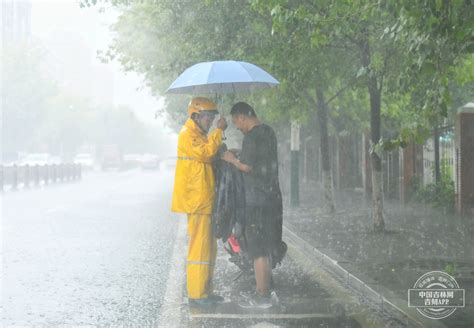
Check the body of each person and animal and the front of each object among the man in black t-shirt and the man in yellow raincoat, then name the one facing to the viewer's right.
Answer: the man in yellow raincoat

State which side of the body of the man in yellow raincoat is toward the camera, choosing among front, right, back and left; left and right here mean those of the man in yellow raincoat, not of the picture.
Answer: right

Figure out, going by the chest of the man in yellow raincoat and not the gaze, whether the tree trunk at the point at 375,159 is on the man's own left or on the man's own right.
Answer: on the man's own left

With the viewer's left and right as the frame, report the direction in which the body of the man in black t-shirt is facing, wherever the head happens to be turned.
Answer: facing to the left of the viewer

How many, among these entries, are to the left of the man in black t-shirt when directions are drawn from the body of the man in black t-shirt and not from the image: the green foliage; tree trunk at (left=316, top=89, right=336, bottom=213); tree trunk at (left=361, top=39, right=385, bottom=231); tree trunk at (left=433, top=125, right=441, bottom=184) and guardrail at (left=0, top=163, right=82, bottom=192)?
0

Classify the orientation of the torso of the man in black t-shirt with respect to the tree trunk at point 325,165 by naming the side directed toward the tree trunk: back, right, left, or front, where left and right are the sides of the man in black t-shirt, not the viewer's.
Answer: right

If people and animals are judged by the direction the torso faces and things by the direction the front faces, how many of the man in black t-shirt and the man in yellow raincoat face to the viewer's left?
1

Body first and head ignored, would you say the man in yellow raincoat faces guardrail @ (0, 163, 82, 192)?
no

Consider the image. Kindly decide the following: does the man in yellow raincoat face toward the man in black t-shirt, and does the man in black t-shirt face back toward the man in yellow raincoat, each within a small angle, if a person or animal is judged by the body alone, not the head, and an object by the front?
yes

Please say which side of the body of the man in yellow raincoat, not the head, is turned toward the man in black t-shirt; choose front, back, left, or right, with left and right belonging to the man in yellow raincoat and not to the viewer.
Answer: front

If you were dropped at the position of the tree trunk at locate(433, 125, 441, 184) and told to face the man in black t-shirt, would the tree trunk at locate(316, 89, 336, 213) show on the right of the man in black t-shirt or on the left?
right

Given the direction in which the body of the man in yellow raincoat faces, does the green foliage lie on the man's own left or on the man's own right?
on the man's own left

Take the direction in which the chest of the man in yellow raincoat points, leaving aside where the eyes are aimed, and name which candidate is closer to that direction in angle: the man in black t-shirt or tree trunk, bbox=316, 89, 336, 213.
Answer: the man in black t-shirt

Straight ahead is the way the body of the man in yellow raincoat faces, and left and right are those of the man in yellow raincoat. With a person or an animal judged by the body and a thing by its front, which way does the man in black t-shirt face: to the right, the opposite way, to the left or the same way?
the opposite way

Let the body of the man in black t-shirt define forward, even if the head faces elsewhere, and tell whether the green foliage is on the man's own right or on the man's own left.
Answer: on the man's own right

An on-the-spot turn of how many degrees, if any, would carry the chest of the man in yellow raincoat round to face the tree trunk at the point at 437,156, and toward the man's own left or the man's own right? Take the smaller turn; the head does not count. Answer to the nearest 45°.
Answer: approximately 45° to the man's own left
